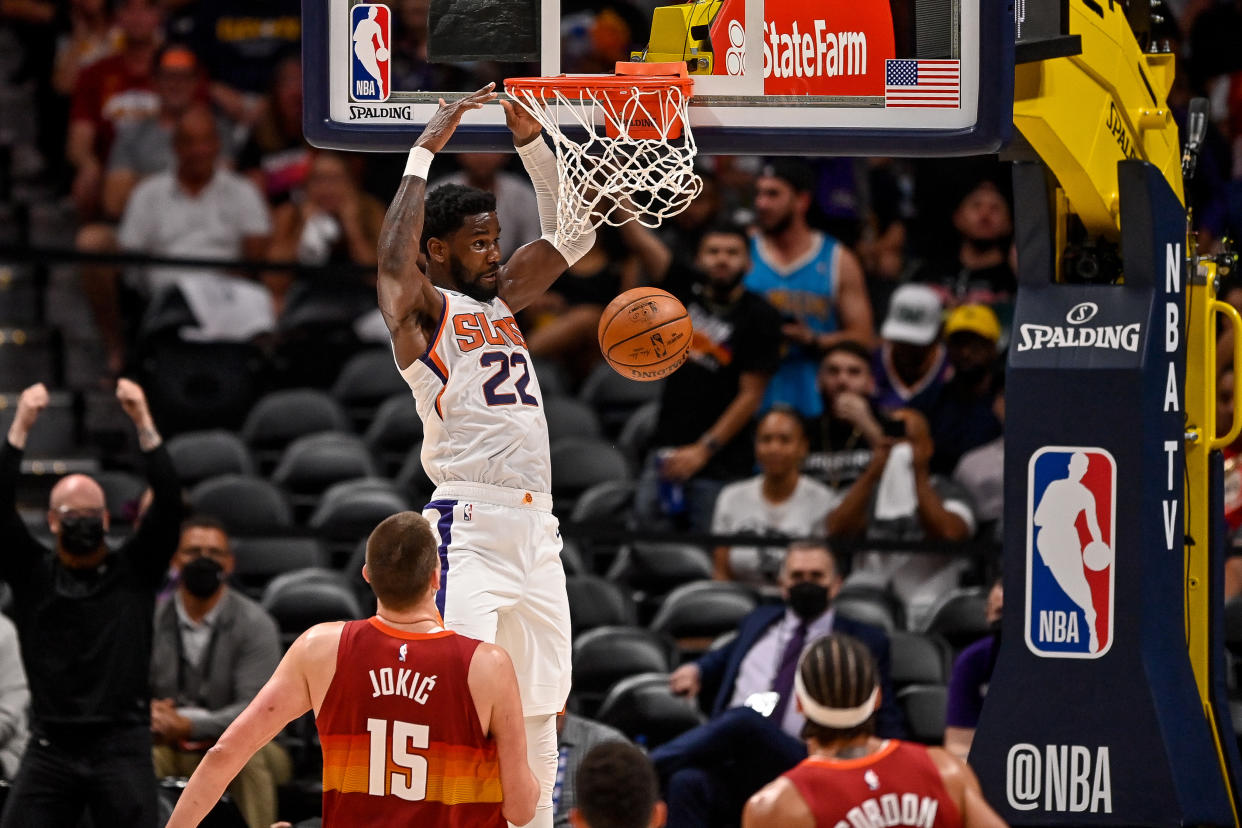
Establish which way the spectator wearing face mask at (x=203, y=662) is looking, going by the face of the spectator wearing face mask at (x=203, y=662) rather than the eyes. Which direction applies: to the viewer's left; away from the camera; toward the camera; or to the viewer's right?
toward the camera

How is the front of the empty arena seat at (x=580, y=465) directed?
toward the camera

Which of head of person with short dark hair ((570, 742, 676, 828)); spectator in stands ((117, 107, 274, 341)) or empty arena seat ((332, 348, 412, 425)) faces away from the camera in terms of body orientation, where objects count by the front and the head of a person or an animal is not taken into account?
head of person with short dark hair ((570, 742, 676, 828))

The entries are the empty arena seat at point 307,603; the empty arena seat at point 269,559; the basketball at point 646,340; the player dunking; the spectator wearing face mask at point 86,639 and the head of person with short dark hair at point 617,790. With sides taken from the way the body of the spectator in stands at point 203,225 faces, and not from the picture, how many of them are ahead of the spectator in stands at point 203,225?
6

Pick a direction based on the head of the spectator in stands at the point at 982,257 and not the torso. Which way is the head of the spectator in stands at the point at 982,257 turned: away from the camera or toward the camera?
toward the camera

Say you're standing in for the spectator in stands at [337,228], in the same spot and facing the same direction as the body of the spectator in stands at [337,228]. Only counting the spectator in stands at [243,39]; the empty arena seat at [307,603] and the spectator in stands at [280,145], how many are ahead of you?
1

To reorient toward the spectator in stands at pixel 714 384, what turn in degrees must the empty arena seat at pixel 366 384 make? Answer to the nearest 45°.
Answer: approximately 45° to its left

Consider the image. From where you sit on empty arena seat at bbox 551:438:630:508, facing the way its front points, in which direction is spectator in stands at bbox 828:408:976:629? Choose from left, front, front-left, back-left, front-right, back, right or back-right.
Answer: front-left

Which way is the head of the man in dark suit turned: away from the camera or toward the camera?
toward the camera

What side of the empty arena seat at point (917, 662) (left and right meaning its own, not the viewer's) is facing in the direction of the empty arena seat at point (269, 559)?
right

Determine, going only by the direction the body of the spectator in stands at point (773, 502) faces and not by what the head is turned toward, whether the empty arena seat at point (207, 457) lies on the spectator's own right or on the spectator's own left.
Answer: on the spectator's own right

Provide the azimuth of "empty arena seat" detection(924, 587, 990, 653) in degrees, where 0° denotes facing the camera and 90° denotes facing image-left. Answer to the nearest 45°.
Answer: approximately 0°

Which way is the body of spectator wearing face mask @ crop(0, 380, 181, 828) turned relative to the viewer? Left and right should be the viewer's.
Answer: facing the viewer

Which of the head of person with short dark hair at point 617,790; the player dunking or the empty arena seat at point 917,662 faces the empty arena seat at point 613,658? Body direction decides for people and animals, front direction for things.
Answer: the head of person with short dark hair

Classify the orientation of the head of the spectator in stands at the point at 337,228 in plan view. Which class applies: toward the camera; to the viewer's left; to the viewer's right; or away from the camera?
toward the camera

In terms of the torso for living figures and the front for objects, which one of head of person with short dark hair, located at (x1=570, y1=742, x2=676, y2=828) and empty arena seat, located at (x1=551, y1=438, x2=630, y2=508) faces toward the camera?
the empty arena seat

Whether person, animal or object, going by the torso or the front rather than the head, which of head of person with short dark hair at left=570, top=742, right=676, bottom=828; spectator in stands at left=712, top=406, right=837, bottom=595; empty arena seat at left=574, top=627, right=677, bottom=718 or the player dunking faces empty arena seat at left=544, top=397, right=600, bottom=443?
head of person with short dark hair at left=570, top=742, right=676, bottom=828

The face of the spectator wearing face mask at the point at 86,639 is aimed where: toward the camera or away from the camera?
toward the camera

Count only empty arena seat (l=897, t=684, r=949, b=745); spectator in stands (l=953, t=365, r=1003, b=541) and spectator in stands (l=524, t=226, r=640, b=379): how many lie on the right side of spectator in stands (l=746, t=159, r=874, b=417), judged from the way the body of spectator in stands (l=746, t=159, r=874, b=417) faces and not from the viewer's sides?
1

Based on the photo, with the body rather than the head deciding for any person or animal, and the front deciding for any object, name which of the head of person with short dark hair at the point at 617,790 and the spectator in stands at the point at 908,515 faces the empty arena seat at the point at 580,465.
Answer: the head of person with short dark hair at the point at 617,790
